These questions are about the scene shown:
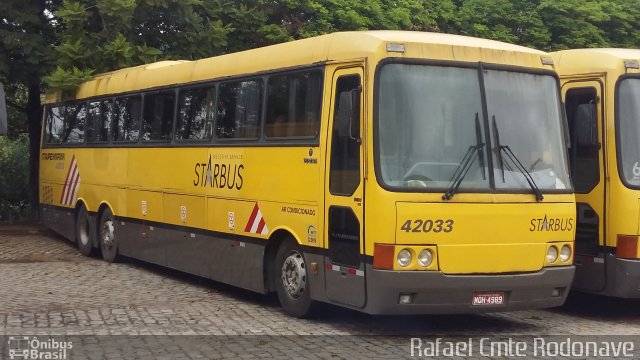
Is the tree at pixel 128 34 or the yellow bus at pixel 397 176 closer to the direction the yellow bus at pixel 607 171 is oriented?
the yellow bus

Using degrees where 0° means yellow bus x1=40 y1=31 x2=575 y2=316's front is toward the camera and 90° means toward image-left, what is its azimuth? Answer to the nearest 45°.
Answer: approximately 315°

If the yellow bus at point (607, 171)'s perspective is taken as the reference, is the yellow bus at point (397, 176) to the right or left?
on its right

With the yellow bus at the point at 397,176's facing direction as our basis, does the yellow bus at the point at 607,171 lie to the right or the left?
on its left

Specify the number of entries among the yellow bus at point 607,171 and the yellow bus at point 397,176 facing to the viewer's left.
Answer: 0

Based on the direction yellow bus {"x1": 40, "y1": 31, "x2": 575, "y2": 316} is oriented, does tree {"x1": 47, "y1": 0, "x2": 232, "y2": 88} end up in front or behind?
behind

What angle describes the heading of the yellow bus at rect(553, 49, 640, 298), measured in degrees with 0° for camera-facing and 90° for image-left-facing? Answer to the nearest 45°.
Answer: approximately 315°

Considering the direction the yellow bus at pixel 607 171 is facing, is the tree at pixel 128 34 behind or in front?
behind

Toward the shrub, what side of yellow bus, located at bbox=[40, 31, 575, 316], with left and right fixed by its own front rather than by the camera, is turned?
back
